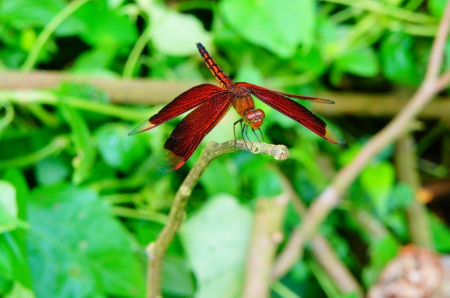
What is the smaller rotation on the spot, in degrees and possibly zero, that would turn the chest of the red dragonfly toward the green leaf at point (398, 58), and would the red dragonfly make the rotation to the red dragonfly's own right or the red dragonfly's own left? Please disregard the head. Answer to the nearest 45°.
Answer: approximately 90° to the red dragonfly's own left

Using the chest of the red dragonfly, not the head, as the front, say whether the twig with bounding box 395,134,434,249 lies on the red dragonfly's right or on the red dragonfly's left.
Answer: on the red dragonfly's left

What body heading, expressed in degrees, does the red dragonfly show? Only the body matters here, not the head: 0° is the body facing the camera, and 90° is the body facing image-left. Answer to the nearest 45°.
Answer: approximately 315°
